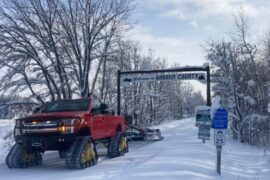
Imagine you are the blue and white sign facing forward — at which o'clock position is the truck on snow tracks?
The truck on snow tracks is roughly at 3 o'clock from the blue and white sign.

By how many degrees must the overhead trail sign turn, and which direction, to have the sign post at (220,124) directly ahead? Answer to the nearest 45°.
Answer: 0° — it already faces it

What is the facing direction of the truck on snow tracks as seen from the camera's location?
facing the viewer and to the left of the viewer

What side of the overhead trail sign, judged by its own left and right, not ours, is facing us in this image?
front

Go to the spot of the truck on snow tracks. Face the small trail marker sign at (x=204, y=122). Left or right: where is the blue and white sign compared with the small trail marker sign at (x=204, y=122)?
right

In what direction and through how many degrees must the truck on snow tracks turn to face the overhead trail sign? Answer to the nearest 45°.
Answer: approximately 180°

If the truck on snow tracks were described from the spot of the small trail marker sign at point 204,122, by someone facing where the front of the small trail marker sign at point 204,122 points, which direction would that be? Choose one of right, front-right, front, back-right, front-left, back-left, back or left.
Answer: front-right

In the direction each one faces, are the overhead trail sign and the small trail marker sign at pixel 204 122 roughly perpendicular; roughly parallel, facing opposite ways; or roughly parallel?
roughly parallel

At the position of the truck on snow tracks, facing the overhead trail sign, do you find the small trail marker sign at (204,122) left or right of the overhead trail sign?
right

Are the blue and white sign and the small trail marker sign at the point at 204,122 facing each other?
no

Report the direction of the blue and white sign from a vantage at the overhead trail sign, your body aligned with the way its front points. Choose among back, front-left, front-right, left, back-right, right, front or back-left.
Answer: front

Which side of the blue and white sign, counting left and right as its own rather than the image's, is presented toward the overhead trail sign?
back

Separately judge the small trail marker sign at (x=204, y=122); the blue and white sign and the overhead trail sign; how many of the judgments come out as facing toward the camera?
3

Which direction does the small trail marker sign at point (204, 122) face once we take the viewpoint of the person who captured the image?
facing the viewer

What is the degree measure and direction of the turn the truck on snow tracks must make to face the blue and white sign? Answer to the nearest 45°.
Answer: approximately 135° to its left

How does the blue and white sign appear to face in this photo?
toward the camera
